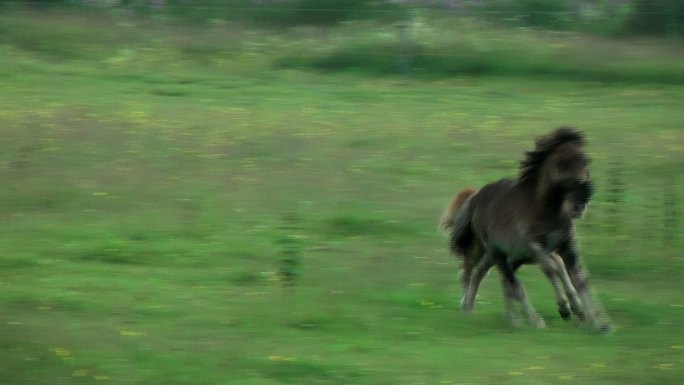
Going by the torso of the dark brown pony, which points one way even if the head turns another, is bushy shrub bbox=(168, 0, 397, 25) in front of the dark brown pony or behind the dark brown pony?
behind

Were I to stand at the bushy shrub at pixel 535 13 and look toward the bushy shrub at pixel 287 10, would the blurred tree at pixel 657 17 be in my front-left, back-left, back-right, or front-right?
back-left

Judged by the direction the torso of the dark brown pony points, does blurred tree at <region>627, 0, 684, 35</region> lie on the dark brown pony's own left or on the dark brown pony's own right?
on the dark brown pony's own left

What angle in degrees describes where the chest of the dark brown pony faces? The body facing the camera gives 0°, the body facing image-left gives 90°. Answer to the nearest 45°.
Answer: approximately 315°

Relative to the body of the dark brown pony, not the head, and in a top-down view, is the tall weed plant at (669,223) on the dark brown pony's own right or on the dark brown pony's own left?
on the dark brown pony's own left

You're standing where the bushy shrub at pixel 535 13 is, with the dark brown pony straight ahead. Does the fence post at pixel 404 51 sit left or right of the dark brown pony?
right

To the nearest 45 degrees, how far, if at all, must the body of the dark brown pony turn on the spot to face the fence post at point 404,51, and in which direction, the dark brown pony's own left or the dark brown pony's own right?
approximately 135° to the dark brown pony's own left
